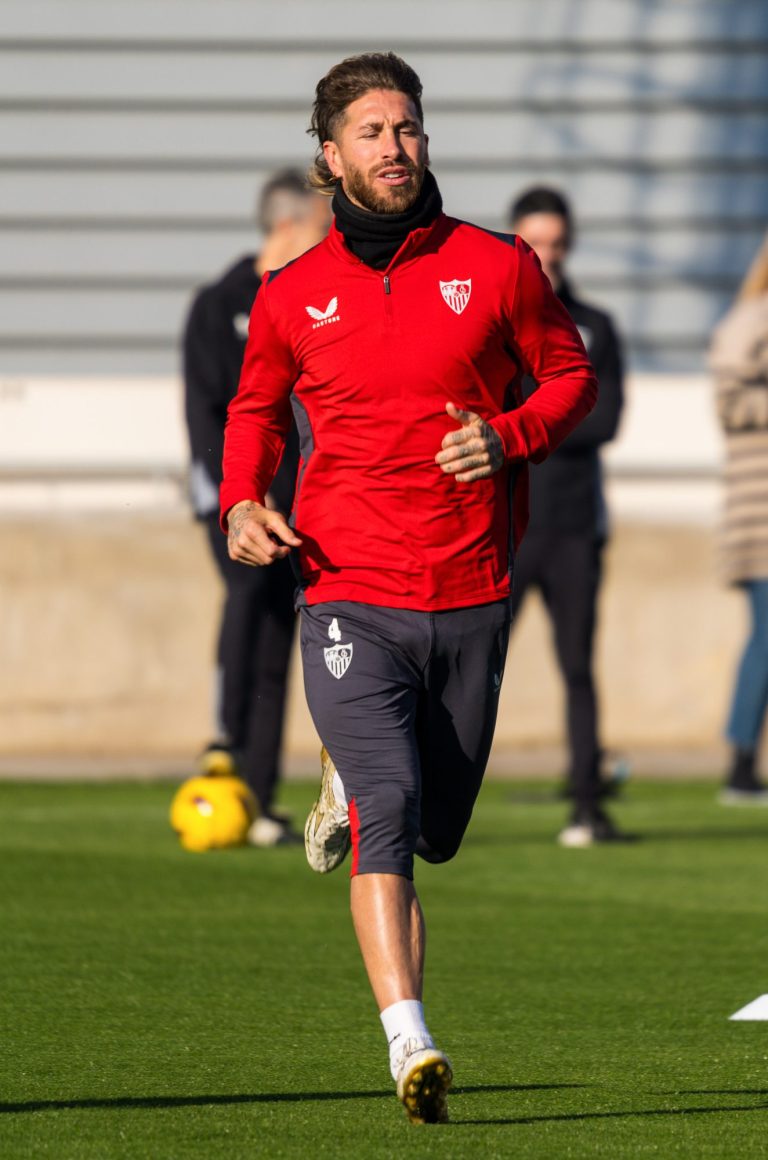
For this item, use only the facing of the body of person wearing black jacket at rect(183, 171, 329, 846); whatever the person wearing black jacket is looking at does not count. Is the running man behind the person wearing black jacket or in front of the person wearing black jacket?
in front

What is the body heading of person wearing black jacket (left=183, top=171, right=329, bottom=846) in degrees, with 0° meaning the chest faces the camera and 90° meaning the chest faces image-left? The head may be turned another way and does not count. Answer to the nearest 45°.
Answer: approximately 315°

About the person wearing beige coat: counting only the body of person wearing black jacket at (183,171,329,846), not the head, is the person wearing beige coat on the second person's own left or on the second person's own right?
on the second person's own left

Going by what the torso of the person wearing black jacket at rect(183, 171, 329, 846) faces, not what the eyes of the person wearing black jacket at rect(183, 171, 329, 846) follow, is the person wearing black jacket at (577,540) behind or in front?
in front

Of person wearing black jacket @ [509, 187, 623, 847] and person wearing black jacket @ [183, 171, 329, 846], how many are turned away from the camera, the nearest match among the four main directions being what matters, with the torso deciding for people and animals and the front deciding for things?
0
